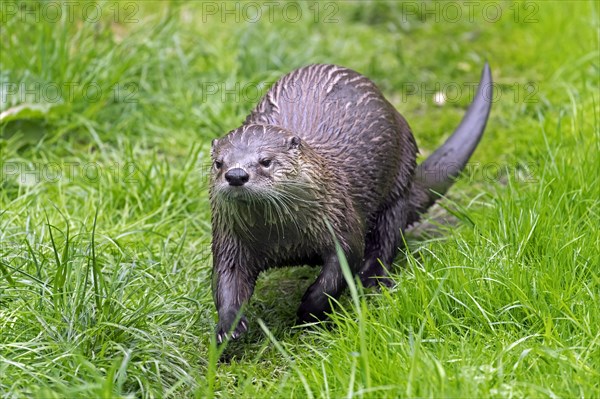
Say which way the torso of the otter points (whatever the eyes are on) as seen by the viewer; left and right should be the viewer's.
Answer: facing the viewer and to the left of the viewer
